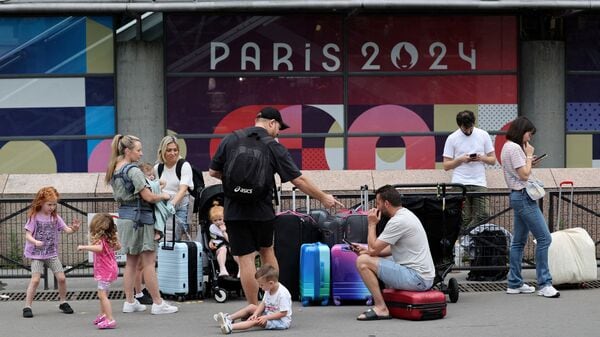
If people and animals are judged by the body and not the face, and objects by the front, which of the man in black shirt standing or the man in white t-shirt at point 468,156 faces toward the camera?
the man in white t-shirt

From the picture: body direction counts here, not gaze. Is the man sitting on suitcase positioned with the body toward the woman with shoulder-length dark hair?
no

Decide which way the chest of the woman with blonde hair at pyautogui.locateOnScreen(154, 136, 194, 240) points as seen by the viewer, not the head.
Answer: toward the camera

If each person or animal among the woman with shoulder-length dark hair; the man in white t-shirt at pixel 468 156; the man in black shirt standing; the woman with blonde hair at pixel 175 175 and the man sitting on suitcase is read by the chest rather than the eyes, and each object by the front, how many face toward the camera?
2

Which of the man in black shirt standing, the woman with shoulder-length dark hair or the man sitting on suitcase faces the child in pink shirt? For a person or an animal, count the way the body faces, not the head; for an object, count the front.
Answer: the man sitting on suitcase

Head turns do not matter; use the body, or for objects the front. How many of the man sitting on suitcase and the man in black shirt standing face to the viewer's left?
1

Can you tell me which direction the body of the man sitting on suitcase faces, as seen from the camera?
to the viewer's left

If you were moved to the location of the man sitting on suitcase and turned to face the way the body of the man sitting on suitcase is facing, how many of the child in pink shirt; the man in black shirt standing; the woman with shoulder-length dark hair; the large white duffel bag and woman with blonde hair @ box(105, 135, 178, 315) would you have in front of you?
3

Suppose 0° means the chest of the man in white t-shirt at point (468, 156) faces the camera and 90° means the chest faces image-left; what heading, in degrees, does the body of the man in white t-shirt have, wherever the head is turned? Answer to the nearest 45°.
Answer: approximately 0°

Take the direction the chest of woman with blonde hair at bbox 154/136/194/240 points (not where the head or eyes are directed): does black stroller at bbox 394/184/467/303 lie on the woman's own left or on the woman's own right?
on the woman's own left

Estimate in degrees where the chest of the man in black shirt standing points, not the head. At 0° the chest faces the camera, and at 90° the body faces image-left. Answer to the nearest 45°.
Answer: approximately 225°

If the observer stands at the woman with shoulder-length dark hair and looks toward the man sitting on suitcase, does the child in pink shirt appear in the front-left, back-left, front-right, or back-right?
front-right

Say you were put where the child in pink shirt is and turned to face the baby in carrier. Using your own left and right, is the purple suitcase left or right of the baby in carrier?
right

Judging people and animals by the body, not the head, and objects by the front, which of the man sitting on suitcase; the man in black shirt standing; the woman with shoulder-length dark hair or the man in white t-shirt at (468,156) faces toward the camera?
the man in white t-shirt

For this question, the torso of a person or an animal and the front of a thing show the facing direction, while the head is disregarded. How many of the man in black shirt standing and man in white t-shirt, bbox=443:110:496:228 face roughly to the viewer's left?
0
